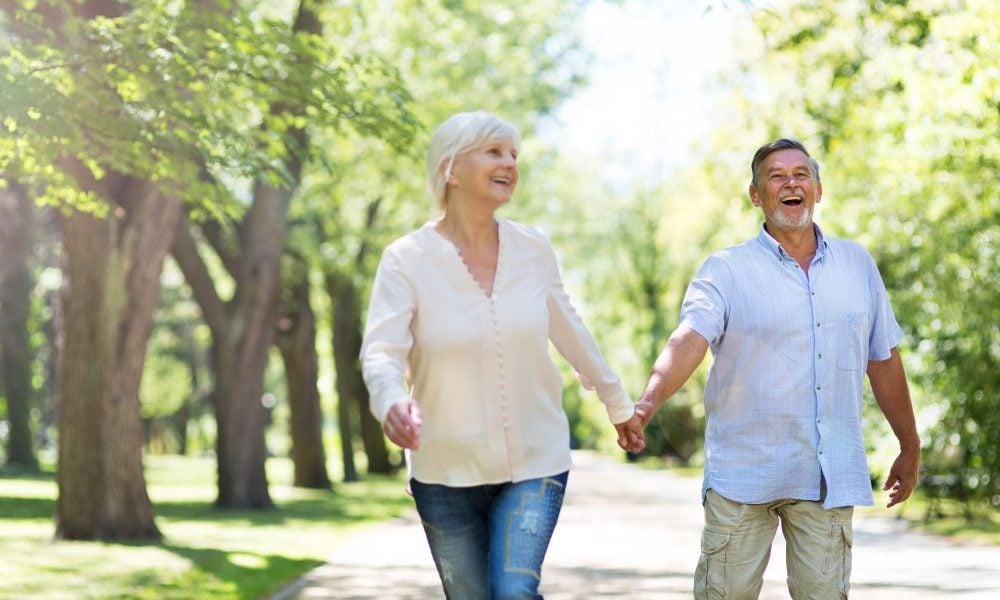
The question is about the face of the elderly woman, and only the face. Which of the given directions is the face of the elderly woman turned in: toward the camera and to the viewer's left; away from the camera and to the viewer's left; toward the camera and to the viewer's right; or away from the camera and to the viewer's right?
toward the camera and to the viewer's right

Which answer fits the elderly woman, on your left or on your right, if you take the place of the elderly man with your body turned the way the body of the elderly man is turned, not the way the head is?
on your right

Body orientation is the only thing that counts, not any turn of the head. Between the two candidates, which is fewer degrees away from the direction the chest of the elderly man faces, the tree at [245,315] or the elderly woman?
the elderly woman

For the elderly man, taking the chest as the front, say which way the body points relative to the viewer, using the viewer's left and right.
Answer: facing the viewer

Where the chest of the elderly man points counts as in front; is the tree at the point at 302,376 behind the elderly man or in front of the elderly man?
behind

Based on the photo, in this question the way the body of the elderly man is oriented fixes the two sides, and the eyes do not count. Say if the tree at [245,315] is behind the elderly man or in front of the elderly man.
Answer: behind
